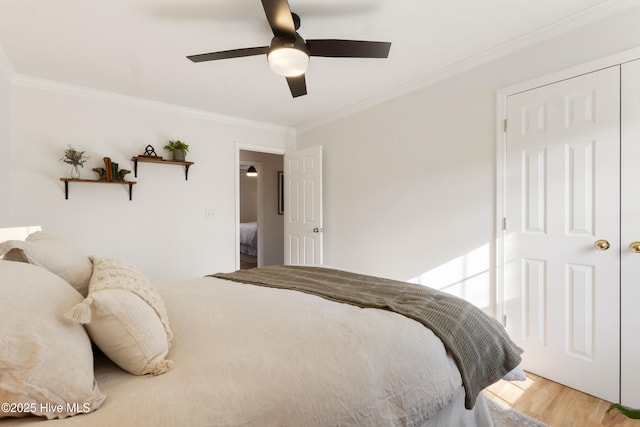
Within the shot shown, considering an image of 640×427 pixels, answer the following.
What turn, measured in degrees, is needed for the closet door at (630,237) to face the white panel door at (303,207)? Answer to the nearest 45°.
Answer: approximately 90° to its right

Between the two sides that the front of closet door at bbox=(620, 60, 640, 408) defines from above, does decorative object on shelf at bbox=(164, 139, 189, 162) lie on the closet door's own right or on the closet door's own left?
on the closet door's own right

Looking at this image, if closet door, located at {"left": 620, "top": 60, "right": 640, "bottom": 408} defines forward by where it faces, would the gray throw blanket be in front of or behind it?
in front

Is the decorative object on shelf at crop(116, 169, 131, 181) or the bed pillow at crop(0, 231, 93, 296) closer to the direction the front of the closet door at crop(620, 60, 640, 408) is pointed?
the bed pillow

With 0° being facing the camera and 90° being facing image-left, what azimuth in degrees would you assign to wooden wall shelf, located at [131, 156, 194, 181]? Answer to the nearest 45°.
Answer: approximately 0°

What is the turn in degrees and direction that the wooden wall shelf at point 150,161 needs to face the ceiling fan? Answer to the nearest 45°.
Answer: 0° — it already faces it

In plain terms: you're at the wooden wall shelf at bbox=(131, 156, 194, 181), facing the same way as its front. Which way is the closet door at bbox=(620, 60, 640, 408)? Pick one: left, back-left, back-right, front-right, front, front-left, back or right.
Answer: front-left

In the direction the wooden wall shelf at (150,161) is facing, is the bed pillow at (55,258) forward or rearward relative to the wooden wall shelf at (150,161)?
forward

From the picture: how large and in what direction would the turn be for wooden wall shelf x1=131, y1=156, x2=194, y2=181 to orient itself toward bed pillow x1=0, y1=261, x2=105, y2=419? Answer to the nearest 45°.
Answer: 0° — it already faces it
